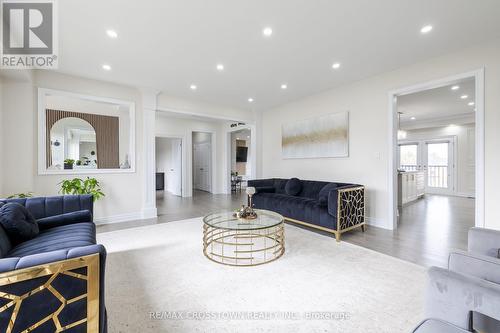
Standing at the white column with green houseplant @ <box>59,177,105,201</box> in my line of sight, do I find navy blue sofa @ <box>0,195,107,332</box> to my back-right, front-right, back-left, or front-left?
front-left

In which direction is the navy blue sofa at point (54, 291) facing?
to the viewer's right

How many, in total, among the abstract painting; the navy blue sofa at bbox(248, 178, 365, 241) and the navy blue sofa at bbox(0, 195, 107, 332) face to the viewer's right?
1

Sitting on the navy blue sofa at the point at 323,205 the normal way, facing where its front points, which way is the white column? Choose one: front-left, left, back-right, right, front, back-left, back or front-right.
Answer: front-right

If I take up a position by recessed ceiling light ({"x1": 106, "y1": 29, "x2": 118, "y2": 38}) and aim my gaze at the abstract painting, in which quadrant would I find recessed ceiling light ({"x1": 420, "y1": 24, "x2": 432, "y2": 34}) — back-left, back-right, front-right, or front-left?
front-right

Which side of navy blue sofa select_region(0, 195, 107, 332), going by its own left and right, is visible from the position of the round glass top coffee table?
front

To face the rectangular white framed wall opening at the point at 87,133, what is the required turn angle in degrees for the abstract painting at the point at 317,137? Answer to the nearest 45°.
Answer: approximately 45° to its right

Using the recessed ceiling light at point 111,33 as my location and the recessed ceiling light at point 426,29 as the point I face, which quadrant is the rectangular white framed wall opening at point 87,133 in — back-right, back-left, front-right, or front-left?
back-left

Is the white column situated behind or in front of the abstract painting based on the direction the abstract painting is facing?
in front

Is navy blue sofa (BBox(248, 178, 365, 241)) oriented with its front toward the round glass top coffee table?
yes

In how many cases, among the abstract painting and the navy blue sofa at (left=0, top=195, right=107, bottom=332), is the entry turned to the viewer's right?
1

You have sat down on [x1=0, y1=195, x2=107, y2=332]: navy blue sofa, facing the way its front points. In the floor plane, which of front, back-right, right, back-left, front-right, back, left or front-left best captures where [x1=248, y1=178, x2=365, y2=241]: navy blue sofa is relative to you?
front

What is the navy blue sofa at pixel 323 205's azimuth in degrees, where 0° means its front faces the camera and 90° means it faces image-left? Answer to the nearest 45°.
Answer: approximately 45°

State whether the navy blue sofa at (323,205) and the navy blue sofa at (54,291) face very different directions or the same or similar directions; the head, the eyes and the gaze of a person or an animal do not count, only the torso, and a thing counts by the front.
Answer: very different directions
